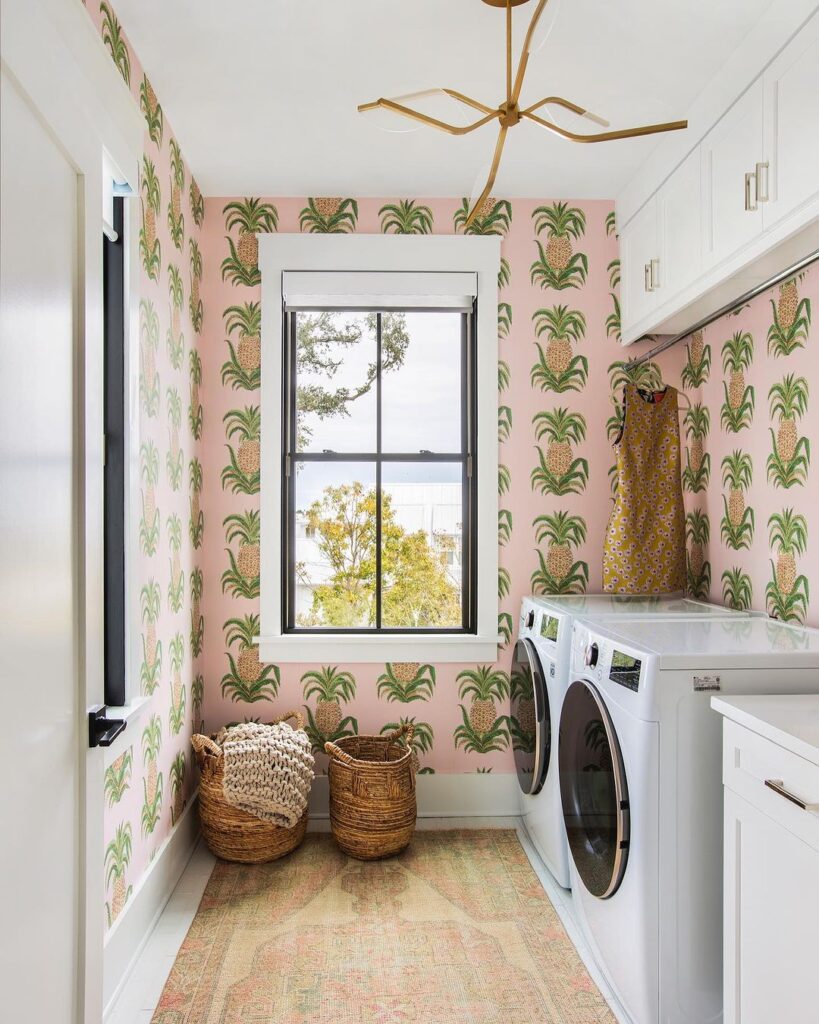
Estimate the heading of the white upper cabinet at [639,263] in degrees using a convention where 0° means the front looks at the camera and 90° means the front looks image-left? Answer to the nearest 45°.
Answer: approximately 90°

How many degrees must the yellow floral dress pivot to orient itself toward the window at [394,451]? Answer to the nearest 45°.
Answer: approximately 90° to its right

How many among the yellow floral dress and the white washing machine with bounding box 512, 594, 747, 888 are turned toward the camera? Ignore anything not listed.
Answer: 1

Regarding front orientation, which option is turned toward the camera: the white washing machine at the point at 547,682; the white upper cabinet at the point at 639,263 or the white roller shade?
the white roller shade

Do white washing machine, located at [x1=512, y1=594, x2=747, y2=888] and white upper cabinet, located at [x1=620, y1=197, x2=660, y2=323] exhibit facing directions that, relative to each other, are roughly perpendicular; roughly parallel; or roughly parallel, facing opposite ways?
roughly parallel

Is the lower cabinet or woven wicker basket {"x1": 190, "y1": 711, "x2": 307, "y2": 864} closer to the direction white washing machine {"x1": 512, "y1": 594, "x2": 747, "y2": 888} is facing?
the woven wicker basket

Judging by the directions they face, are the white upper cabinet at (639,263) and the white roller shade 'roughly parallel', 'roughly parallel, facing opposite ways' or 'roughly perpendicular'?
roughly perpendicular

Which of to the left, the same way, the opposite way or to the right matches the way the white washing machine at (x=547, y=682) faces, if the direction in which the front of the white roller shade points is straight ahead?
to the right

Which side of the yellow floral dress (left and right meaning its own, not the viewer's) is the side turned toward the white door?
front

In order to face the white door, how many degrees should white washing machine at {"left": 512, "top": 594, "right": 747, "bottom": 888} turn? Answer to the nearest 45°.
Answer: approximately 90° to its left

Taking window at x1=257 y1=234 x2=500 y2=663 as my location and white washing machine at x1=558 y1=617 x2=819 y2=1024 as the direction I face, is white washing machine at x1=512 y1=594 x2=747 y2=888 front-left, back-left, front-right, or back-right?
front-left

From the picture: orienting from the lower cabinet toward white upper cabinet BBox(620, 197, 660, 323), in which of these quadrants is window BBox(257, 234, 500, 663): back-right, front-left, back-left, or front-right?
front-left

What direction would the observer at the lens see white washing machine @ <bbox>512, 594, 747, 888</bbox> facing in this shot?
facing to the left of the viewer

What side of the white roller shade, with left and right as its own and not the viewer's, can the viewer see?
front

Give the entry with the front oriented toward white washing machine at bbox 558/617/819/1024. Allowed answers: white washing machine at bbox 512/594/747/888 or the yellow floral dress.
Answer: the yellow floral dress

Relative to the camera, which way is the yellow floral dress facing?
toward the camera
